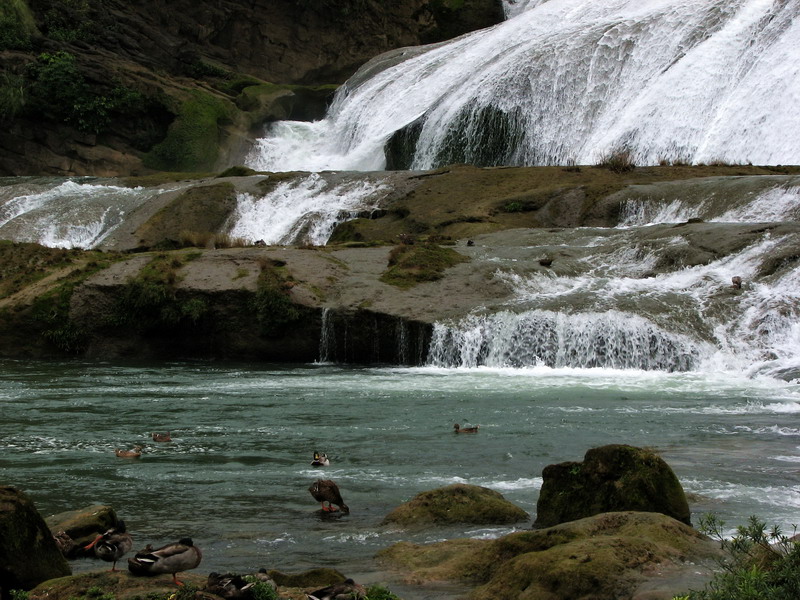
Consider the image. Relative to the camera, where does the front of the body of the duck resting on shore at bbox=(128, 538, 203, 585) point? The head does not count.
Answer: to the viewer's right

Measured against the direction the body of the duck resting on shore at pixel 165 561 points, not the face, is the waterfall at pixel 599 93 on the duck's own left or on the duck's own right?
on the duck's own left

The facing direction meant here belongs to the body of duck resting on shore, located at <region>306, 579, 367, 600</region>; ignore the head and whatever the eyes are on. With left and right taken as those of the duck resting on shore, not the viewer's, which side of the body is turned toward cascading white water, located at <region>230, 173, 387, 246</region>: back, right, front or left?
left

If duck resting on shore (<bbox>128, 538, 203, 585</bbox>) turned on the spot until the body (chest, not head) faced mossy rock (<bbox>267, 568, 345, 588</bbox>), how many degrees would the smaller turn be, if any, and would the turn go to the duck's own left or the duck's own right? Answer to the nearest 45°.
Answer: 0° — it already faces it

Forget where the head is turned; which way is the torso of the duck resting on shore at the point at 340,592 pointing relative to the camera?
to the viewer's right
